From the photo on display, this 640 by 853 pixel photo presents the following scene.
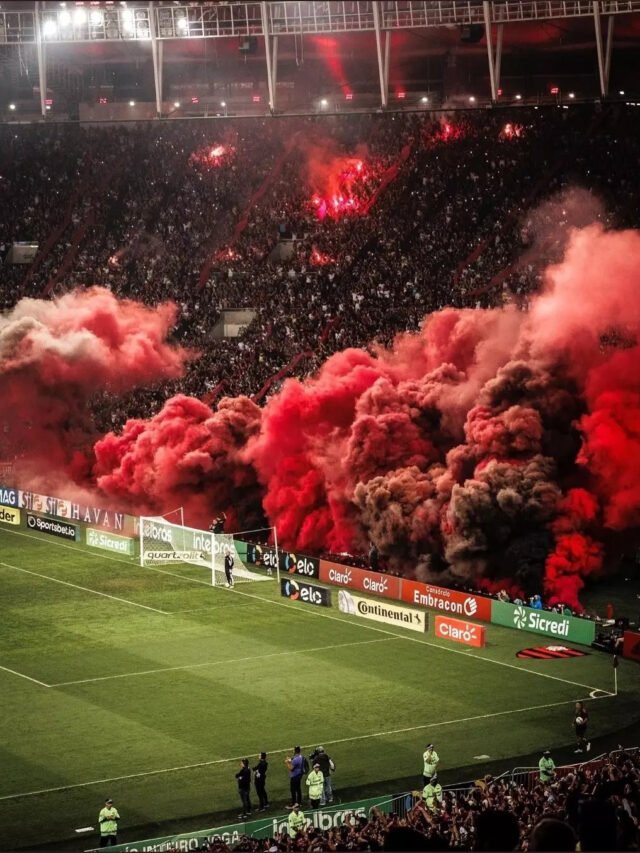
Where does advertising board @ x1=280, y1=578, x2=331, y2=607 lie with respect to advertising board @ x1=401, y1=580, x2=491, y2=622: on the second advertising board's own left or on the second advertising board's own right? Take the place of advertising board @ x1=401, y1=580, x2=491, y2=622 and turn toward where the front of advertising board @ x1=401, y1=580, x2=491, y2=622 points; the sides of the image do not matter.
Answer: on the second advertising board's own right

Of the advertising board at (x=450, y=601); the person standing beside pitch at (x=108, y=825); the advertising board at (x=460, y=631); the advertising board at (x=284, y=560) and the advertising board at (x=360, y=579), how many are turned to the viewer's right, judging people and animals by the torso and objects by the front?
0

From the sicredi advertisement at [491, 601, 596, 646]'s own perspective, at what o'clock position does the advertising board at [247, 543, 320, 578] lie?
The advertising board is roughly at 3 o'clock from the sicredi advertisement.

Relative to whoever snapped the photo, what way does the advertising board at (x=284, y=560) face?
facing the viewer and to the left of the viewer

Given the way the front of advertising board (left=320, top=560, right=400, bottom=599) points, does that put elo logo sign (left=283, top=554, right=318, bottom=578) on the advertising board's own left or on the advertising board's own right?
on the advertising board's own right

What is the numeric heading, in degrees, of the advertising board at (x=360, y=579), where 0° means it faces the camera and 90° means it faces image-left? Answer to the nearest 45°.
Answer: approximately 45°

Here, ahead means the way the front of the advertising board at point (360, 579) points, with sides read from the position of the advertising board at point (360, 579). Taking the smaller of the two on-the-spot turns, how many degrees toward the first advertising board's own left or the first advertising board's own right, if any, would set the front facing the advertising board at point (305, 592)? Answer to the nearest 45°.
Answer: approximately 45° to the first advertising board's own right

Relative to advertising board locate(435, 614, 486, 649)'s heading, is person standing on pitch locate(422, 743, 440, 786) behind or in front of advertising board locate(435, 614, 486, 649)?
in front

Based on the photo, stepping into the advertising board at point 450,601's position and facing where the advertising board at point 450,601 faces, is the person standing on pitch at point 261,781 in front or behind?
in front

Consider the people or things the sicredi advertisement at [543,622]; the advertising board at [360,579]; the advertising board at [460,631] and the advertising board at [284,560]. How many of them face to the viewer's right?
0

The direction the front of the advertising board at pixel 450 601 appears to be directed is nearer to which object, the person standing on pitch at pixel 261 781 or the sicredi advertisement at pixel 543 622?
the person standing on pitch

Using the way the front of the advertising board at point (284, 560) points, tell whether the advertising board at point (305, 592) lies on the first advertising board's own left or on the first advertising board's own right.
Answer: on the first advertising board's own left

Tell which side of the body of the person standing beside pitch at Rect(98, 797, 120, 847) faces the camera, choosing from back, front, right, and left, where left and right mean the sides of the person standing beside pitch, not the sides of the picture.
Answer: front

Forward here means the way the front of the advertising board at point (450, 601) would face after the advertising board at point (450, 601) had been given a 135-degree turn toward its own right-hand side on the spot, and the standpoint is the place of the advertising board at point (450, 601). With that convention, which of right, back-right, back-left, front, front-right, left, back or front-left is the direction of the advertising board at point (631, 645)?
back-right

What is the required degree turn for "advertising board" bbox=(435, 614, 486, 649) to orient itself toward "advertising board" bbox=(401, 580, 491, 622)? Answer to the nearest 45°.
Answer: approximately 135° to its right

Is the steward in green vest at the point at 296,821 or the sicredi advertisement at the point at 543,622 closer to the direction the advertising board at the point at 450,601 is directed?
the steward in green vest

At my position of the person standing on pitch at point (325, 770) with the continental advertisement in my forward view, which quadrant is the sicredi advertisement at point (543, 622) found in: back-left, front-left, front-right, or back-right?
front-right

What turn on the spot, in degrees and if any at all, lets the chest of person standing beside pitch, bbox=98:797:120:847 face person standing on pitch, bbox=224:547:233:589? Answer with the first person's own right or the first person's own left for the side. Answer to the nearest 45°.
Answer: approximately 180°

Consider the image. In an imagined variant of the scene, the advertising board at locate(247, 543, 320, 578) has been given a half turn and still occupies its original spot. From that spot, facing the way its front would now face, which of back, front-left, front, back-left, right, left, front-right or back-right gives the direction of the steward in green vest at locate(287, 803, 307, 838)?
back-right
